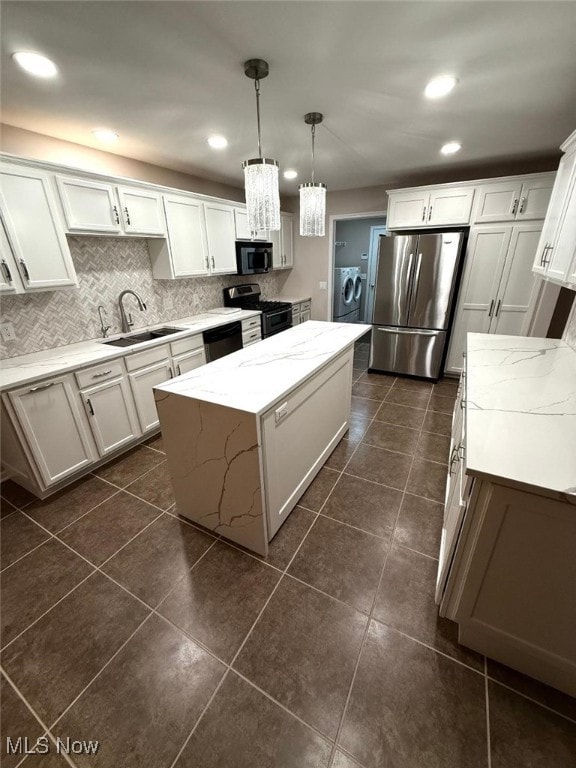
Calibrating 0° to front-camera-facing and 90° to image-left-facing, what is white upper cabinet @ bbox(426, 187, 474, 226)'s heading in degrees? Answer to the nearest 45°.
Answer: approximately 0°

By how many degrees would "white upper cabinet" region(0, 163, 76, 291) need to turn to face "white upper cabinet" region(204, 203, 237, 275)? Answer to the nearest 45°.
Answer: approximately 90° to its left

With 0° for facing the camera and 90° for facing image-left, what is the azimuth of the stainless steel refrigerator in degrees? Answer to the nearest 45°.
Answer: approximately 0°

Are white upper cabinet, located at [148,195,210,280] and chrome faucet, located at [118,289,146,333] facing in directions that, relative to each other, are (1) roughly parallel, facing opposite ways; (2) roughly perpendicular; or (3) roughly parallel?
roughly parallel

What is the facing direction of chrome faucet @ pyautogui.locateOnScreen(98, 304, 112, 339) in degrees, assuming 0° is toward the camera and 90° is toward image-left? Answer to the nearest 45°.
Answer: approximately 315°

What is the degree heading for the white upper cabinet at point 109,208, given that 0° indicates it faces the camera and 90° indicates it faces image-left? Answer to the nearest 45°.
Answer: approximately 315°

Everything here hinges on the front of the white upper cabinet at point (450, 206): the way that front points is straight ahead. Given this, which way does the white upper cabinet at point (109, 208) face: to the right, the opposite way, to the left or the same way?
to the left

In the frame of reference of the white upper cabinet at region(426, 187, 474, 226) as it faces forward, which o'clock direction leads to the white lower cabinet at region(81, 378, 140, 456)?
The white lower cabinet is roughly at 1 o'clock from the white upper cabinet.

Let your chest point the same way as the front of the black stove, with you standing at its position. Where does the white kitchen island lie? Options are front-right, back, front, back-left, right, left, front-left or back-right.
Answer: front-right

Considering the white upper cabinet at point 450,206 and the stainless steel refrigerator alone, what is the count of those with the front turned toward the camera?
2

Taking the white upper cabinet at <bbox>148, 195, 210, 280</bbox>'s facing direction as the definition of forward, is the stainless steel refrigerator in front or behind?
in front

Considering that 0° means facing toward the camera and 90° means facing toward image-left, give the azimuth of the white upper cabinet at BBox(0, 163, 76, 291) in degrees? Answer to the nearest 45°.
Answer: approximately 315°

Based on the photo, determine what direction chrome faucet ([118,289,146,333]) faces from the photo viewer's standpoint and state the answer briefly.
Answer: facing the viewer and to the right of the viewer
